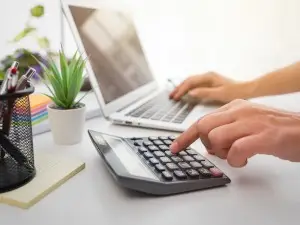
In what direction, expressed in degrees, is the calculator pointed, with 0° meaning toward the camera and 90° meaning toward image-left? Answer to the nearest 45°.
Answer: approximately 270°

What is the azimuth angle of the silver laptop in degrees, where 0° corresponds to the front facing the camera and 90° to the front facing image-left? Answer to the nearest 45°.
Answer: approximately 315°
